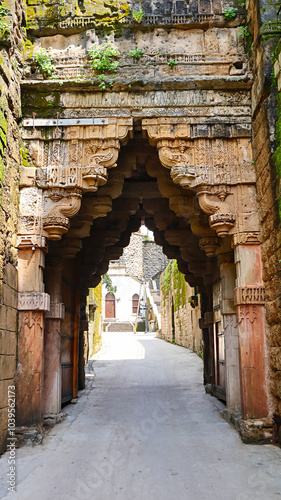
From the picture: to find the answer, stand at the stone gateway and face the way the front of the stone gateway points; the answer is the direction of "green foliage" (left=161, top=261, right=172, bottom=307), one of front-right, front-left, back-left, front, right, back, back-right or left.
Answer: back

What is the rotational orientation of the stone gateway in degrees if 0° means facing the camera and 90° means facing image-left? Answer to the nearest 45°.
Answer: approximately 0°

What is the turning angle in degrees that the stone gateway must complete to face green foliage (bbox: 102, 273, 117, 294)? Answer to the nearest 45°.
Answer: approximately 180°
